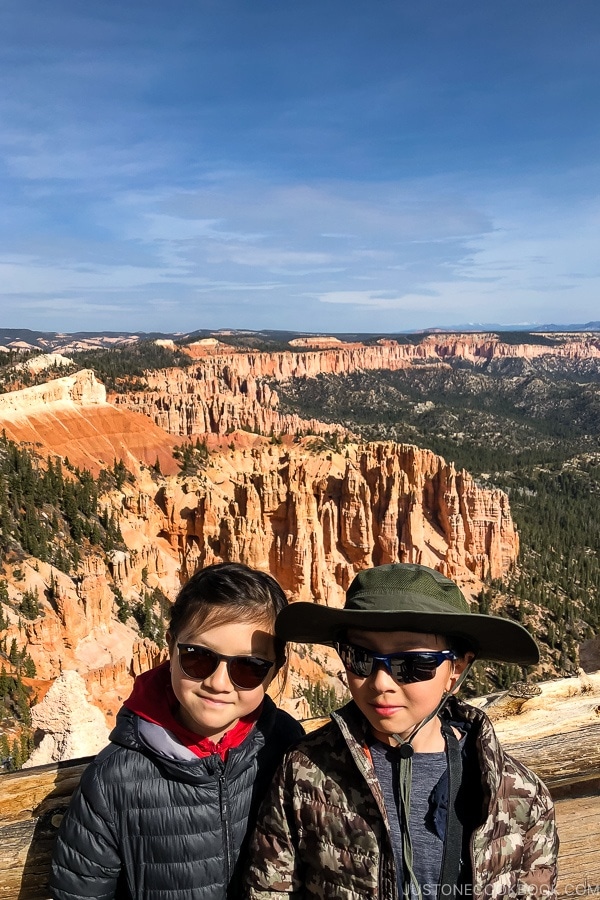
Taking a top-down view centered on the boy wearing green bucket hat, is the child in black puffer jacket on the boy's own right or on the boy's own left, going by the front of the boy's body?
on the boy's own right

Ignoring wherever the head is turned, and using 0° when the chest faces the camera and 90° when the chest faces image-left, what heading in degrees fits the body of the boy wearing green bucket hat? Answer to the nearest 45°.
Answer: approximately 0°
